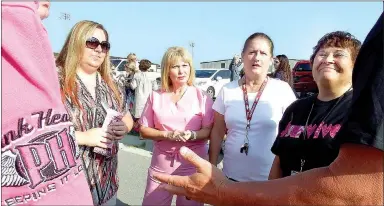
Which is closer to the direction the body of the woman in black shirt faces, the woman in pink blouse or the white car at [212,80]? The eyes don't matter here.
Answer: the woman in pink blouse

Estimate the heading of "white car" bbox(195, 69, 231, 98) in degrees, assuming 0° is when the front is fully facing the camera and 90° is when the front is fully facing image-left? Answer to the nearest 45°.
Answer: approximately 45°

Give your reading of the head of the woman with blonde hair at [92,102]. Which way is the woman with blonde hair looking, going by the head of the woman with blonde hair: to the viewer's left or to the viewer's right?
to the viewer's right

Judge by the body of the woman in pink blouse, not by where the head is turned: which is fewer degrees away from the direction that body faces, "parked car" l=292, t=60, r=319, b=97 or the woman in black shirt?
the woman in black shirt

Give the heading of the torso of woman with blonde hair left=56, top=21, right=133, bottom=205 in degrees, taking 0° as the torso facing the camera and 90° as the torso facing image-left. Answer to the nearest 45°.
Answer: approximately 315°

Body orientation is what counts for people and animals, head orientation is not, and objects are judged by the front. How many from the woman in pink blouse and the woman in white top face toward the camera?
2

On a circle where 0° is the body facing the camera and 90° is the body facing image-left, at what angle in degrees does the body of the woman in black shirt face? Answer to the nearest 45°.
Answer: approximately 45°

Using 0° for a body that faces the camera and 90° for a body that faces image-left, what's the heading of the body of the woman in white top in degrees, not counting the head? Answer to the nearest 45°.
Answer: approximately 0°

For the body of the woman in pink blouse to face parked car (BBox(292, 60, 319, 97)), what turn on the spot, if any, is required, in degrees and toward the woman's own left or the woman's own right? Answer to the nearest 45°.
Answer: approximately 135° to the woman's own left
